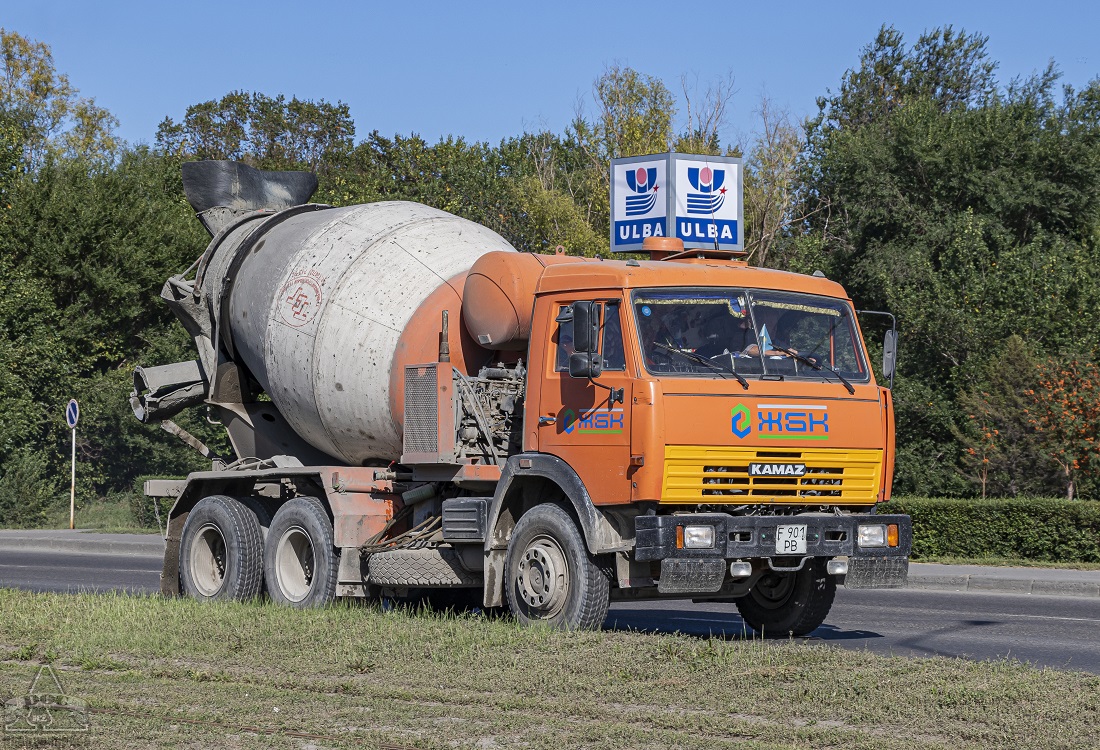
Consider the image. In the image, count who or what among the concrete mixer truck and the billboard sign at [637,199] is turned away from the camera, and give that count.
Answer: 0

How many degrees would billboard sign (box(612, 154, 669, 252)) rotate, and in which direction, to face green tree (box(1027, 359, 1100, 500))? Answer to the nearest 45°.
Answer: approximately 90° to its left

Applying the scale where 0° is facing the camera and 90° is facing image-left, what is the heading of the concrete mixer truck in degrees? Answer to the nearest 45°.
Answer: approximately 315°

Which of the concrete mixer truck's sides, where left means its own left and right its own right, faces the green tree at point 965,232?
left

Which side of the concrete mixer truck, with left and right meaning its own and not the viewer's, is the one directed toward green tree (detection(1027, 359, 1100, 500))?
left

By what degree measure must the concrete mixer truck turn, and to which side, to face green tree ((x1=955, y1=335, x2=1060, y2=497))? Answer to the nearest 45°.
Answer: approximately 90° to its left
